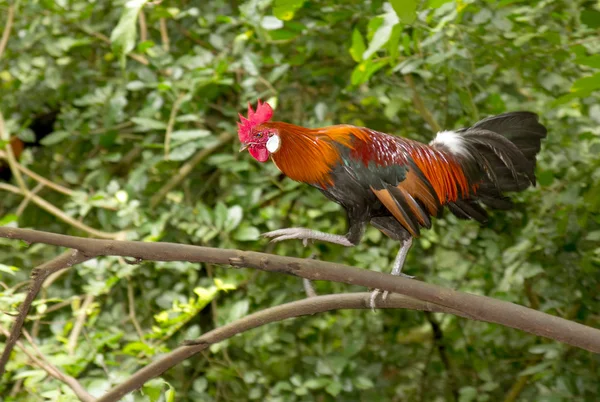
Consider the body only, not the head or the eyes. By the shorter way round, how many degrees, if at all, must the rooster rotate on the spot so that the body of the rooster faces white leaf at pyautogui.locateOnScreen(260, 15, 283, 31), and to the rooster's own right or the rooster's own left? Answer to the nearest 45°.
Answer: approximately 90° to the rooster's own right

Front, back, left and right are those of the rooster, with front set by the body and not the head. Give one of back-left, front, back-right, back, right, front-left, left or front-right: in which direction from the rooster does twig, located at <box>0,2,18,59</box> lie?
front-right

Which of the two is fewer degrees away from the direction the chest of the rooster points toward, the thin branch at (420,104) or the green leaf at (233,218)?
the green leaf

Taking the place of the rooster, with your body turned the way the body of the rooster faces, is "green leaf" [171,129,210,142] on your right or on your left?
on your right

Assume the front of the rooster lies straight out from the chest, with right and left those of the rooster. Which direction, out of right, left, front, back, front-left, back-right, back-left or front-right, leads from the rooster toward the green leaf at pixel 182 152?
front-right

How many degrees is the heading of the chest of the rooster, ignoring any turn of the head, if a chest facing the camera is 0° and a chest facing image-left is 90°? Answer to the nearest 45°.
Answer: approximately 90°

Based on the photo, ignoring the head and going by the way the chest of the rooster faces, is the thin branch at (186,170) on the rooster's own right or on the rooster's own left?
on the rooster's own right

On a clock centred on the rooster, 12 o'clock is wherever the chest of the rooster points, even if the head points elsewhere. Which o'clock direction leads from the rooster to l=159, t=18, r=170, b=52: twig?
The twig is roughly at 2 o'clock from the rooster.
